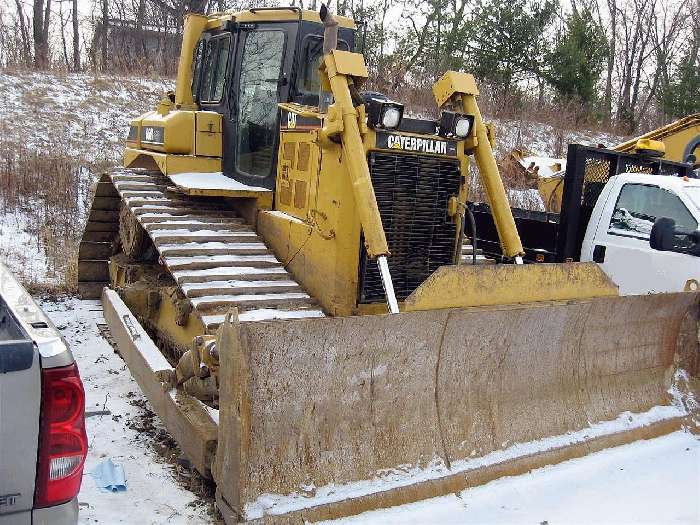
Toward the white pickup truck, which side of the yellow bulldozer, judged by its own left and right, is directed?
left

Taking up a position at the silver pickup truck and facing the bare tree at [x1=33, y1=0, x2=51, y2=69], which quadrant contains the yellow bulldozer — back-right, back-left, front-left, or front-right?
front-right

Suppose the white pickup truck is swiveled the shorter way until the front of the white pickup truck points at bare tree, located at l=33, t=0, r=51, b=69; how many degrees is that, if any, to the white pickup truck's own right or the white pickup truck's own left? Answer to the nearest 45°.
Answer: approximately 180°

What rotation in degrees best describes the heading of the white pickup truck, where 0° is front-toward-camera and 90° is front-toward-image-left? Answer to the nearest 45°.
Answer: approximately 315°

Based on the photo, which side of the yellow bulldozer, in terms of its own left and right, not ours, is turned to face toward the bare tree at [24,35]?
back

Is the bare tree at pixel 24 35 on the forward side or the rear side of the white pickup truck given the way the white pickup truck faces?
on the rear side

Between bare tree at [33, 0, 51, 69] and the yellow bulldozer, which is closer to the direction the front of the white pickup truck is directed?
the yellow bulldozer

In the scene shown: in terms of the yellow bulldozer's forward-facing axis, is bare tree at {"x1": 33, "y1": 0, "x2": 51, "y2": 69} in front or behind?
behind

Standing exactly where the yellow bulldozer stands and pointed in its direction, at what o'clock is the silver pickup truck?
The silver pickup truck is roughly at 2 o'clock from the yellow bulldozer.

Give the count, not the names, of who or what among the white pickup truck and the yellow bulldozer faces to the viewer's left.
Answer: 0
